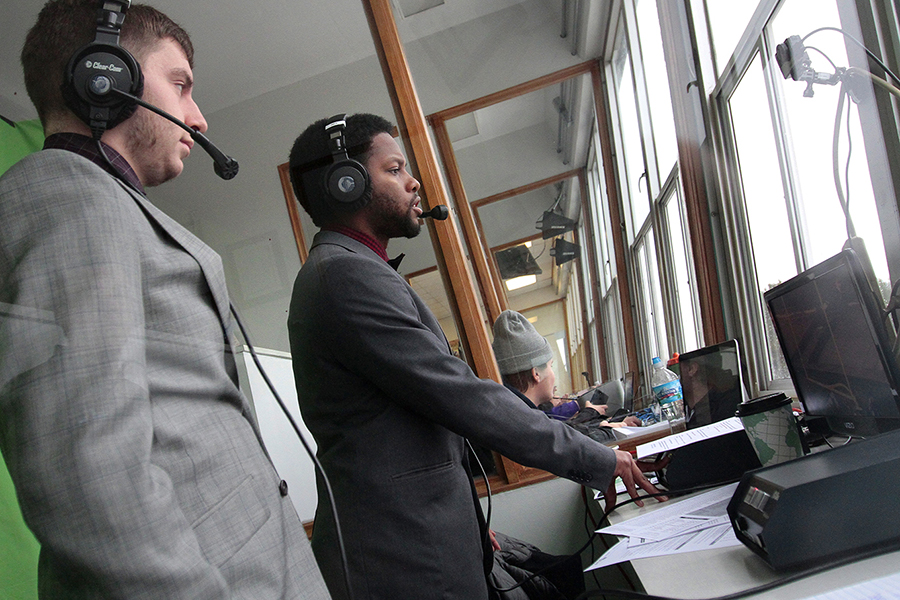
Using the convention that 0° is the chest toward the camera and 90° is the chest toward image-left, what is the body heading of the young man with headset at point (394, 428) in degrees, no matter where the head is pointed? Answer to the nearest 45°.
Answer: approximately 270°

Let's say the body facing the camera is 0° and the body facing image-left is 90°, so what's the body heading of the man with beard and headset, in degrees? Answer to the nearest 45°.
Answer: approximately 270°

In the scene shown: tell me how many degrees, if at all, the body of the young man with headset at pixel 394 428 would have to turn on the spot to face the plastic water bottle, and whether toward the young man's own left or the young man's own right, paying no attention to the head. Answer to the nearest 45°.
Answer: approximately 45° to the young man's own left

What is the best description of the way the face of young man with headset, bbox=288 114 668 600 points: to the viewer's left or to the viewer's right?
to the viewer's right
